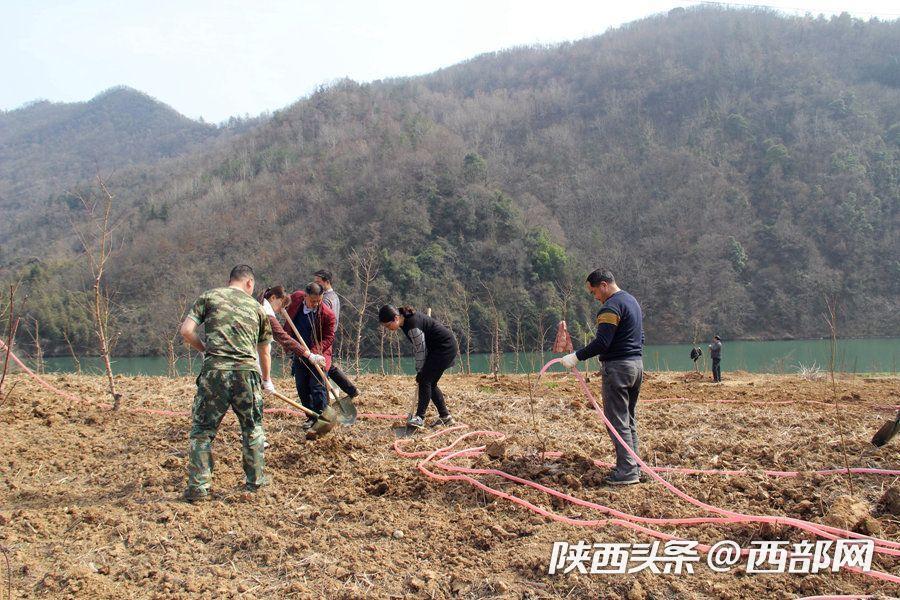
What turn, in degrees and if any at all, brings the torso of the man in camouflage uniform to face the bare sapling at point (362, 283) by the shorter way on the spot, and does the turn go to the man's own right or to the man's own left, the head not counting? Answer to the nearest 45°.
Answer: approximately 45° to the man's own left

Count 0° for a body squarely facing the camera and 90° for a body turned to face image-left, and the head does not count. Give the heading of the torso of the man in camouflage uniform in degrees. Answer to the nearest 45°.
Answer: approximately 225°

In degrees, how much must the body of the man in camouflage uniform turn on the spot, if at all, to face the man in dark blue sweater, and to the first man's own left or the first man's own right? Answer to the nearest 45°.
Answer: approximately 45° to the first man's own right

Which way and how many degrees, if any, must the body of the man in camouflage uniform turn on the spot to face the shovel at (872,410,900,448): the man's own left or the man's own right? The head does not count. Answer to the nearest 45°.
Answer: approximately 45° to the man's own right

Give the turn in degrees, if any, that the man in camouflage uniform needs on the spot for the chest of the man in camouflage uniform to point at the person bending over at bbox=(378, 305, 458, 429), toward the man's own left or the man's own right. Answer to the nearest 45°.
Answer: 0° — they already face them

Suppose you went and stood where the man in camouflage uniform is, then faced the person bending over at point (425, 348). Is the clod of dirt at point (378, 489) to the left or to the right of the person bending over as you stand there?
right

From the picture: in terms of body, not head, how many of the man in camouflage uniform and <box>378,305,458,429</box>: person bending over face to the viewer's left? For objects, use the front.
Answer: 1

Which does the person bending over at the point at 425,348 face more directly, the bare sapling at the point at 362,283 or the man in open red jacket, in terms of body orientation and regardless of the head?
the man in open red jacket

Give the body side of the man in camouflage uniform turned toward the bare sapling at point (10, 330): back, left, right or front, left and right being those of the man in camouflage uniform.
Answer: left

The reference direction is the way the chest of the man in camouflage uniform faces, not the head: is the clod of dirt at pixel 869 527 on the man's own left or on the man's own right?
on the man's own right

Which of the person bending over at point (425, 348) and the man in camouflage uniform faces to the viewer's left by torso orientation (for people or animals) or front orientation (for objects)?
the person bending over

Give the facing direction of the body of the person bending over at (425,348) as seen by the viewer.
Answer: to the viewer's left
